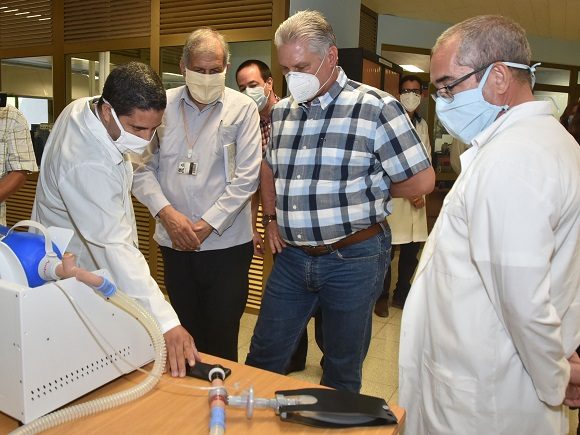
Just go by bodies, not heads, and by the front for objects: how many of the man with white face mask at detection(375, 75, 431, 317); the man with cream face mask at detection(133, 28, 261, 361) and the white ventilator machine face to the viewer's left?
0

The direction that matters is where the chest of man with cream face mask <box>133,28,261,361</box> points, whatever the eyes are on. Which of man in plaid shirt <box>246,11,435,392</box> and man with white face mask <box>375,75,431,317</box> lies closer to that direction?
the man in plaid shirt

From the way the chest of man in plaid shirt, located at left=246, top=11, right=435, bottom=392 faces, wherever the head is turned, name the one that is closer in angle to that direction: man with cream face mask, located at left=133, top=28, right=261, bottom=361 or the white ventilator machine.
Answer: the white ventilator machine

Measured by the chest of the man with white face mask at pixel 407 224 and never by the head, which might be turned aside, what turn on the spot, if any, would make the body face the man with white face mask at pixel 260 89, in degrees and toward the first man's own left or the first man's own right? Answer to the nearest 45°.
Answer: approximately 45° to the first man's own right

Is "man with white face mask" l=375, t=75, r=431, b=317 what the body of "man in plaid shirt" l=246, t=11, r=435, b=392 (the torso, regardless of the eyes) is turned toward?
no

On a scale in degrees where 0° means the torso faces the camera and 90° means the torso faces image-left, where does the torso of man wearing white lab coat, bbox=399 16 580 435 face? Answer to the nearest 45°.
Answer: approximately 90°

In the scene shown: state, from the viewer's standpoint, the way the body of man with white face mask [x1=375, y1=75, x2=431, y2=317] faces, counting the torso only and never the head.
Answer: toward the camera

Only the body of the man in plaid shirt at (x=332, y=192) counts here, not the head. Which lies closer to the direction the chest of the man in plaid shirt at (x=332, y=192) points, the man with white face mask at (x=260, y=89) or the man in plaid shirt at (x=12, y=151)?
the man in plaid shirt

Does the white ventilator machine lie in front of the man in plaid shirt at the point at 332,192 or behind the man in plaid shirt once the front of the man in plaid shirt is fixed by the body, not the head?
in front

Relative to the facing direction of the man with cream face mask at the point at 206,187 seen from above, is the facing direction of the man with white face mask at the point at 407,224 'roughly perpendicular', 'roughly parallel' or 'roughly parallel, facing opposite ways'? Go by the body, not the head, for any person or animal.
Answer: roughly parallel

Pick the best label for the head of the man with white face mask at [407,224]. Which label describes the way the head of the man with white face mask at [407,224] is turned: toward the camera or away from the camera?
toward the camera

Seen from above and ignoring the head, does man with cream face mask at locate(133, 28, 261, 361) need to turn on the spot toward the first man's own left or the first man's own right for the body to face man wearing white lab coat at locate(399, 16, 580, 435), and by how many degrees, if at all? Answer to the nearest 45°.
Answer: approximately 45° to the first man's own left

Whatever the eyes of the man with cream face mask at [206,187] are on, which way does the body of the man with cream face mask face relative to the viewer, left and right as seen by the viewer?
facing the viewer
